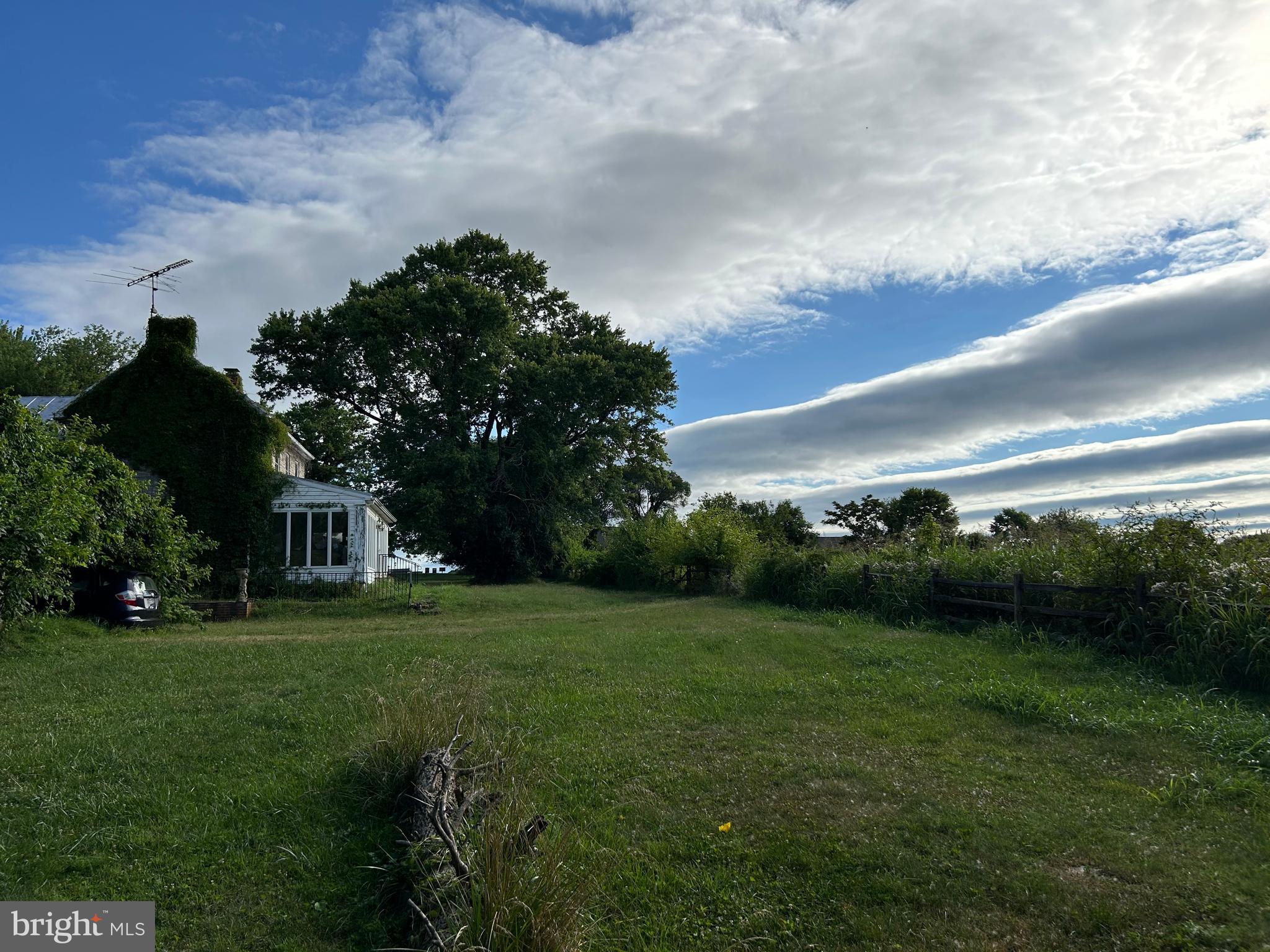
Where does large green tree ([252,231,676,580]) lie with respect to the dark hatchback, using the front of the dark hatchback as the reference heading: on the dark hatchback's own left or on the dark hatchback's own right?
on the dark hatchback's own right

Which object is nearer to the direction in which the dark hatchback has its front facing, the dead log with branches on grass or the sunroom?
the sunroom

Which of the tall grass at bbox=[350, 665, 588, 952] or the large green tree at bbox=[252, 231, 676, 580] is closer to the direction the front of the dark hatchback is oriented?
the large green tree

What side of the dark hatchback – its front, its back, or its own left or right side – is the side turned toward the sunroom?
right

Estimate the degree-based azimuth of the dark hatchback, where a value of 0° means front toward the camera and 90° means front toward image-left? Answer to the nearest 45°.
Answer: approximately 135°

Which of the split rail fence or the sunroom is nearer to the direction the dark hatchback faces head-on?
the sunroom

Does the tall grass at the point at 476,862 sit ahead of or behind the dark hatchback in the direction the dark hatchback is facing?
behind

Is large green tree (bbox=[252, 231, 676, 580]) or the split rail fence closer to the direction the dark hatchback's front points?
the large green tree
